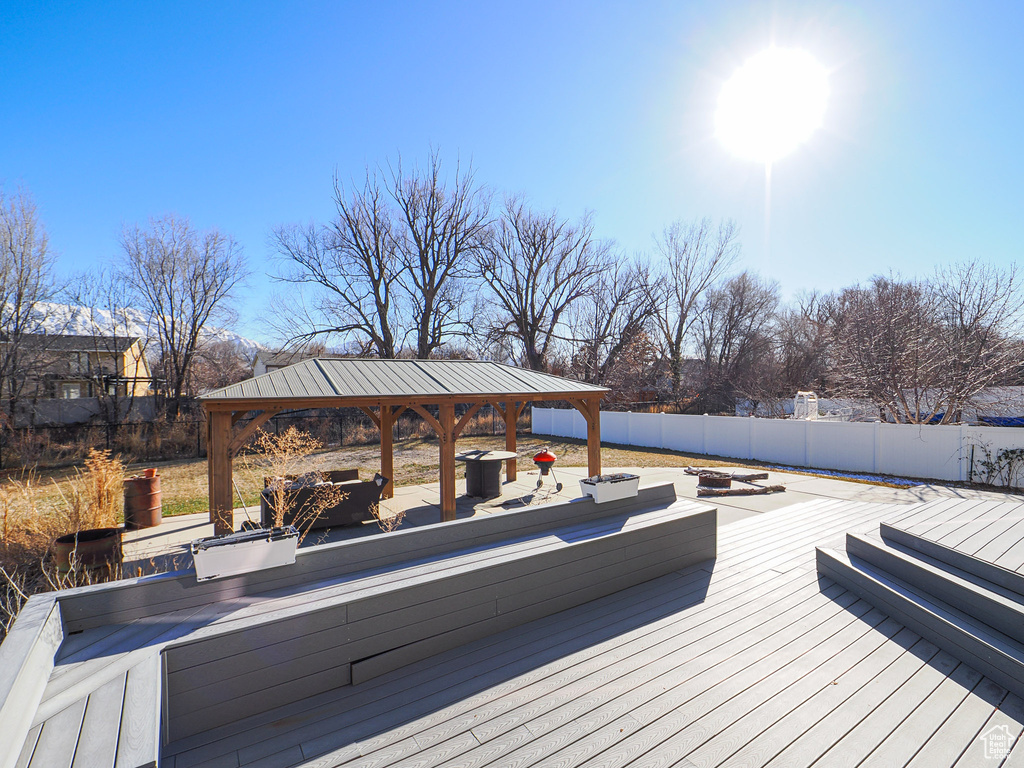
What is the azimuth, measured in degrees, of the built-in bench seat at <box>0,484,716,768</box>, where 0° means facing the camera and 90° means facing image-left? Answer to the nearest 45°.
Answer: approximately 315°

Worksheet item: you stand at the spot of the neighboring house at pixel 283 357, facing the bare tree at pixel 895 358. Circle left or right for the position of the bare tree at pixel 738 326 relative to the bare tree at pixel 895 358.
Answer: left

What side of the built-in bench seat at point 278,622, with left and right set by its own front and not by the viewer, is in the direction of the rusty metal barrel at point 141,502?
back

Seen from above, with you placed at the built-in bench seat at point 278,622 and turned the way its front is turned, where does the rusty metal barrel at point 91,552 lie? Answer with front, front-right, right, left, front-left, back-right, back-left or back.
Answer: back

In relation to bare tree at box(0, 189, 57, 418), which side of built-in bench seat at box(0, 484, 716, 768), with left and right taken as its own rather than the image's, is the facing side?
back

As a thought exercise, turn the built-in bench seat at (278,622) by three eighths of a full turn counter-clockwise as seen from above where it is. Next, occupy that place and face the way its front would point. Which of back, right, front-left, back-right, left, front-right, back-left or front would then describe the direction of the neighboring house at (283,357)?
front
